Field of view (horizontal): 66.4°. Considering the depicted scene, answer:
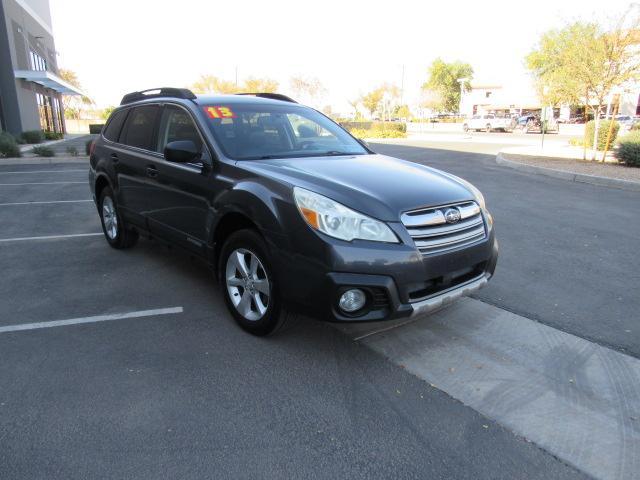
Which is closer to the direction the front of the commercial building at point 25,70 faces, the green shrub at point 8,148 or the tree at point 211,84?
the tree

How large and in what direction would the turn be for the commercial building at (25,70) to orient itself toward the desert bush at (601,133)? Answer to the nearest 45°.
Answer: approximately 45° to its right

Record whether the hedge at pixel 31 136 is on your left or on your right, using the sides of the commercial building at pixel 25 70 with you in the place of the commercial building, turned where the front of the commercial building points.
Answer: on your right

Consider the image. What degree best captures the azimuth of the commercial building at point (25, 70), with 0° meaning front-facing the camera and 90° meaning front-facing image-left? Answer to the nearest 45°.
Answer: approximately 270°

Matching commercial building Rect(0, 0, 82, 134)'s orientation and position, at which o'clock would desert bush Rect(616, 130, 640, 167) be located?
The desert bush is roughly at 2 o'clock from the commercial building.

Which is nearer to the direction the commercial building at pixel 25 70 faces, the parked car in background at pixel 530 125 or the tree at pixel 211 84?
the parked car in background

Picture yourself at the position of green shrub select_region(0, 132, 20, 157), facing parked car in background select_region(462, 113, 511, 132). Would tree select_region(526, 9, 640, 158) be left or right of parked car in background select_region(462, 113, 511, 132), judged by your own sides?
right

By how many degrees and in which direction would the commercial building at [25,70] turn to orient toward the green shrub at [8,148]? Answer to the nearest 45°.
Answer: approximately 90° to its right

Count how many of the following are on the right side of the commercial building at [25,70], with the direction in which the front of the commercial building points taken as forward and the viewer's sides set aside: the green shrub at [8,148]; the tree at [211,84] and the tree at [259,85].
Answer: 1

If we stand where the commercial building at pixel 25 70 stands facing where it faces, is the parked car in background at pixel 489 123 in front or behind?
in front

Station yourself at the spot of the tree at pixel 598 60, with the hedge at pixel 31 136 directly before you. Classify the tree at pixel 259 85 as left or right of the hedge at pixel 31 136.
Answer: right

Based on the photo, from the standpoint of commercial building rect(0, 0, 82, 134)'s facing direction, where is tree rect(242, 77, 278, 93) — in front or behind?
in front

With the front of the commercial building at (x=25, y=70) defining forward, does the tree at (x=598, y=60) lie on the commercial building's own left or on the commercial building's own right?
on the commercial building's own right

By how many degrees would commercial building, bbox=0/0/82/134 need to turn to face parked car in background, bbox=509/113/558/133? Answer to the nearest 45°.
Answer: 0° — it already faces it
